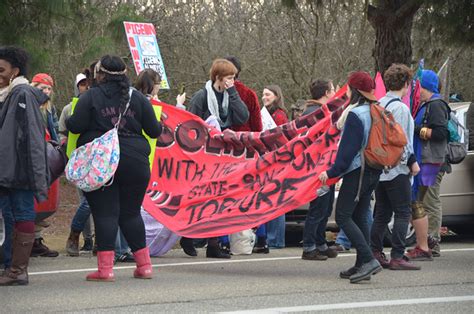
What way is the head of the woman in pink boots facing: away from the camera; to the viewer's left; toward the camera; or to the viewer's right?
away from the camera

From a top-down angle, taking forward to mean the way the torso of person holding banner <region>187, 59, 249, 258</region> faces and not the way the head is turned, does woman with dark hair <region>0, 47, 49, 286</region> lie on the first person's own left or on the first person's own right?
on the first person's own right

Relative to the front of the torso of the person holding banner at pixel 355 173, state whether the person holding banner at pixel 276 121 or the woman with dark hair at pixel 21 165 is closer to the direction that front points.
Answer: the woman with dark hair

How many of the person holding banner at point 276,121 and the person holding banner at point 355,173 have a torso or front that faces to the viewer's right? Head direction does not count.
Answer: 0

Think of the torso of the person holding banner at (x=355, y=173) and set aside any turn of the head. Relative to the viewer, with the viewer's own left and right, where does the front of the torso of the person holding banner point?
facing to the left of the viewer
